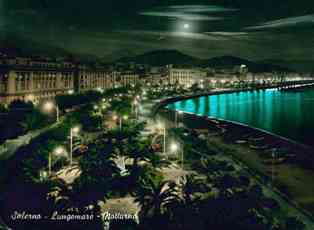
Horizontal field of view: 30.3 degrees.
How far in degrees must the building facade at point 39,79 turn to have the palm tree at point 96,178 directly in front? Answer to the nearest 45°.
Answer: approximately 45° to its right

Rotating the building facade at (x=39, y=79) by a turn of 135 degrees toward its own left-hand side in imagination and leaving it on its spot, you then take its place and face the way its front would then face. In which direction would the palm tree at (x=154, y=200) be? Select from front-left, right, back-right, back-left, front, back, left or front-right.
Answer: back

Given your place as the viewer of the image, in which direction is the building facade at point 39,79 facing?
facing the viewer and to the right of the viewer
